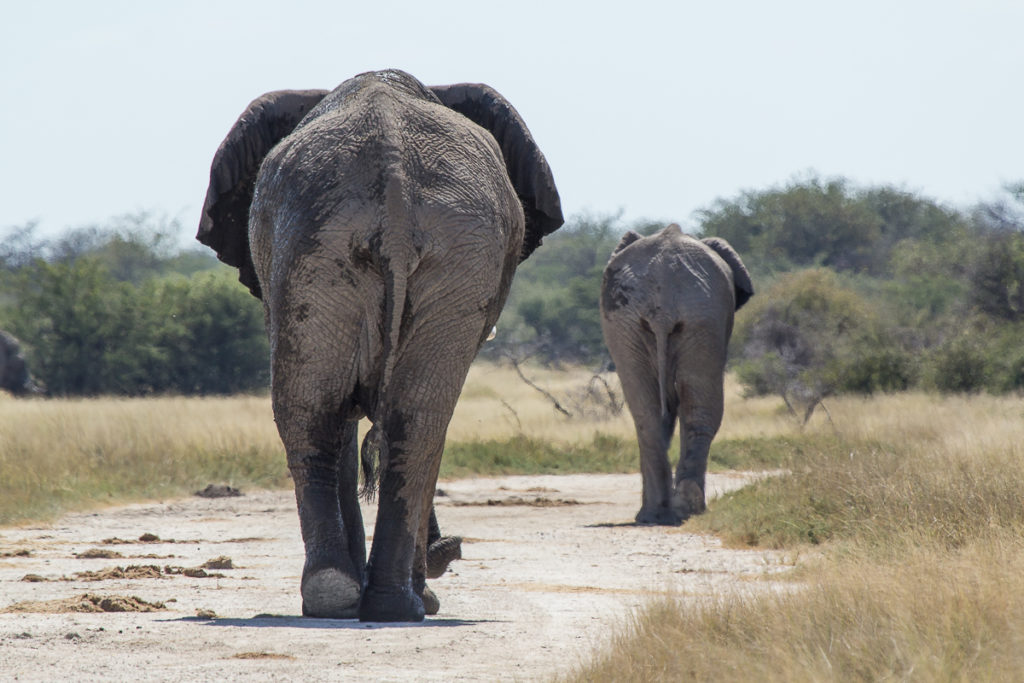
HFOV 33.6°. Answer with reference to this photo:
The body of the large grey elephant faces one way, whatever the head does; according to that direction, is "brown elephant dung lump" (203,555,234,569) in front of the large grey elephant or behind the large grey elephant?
in front

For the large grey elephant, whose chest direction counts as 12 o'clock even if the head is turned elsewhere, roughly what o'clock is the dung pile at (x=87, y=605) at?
The dung pile is roughly at 10 o'clock from the large grey elephant.

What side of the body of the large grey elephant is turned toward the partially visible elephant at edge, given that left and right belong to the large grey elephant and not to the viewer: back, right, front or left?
front

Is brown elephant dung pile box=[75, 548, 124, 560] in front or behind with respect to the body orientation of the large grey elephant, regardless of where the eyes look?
in front

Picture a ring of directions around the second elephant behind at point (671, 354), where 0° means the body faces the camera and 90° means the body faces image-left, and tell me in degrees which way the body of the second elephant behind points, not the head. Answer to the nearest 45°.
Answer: approximately 180°

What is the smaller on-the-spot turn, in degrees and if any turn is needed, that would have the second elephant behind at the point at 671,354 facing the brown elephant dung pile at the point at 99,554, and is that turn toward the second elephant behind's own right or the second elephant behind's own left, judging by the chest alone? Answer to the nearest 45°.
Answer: approximately 135° to the second elephant behind's own left

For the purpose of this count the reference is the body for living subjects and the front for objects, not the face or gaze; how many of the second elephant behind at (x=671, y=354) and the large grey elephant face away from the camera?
2

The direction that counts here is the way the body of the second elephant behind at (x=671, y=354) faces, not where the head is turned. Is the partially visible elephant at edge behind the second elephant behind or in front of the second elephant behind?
in front

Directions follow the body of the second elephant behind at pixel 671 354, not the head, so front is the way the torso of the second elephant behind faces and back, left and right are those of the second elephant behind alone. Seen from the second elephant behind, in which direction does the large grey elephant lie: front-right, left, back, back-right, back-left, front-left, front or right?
back

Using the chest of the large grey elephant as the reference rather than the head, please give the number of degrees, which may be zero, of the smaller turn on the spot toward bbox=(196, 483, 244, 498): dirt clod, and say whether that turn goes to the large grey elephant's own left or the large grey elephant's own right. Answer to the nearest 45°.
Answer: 0° — it already faces it

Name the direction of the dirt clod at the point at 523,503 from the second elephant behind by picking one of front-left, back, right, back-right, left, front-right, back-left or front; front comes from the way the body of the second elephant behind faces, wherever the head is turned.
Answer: front-left

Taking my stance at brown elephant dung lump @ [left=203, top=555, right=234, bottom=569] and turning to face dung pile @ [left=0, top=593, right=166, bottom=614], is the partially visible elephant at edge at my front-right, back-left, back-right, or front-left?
back-right

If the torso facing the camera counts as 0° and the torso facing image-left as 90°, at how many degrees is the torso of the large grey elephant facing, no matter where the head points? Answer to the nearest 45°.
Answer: approximately 180°
